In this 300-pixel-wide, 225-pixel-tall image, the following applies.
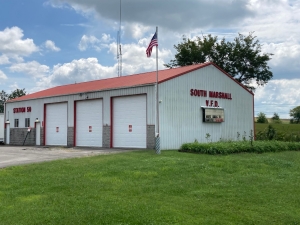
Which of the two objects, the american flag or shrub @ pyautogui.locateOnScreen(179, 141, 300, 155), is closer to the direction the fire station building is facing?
the american flag

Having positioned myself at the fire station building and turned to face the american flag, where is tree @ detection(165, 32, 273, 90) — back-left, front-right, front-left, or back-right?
back-left

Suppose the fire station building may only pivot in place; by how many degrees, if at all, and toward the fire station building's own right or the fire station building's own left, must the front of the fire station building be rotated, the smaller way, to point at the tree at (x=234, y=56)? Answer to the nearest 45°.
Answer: approximately 180°

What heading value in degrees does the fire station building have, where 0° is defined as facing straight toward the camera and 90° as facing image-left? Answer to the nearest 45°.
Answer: approximately 45°

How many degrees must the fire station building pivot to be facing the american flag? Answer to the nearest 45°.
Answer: approximately 45° to its left

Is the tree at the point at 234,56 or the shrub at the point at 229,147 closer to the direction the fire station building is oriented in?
the shrub

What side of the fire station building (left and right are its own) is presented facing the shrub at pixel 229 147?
left

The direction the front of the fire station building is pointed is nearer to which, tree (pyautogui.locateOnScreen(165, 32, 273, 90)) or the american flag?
the american flag
